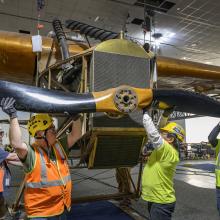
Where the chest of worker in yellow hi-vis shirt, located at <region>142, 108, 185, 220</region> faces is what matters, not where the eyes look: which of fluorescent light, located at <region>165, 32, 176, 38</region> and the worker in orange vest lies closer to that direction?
the worker in orange vest

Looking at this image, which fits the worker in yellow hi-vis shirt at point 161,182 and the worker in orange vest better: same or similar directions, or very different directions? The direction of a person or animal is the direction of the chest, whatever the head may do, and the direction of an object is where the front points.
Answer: very different directions

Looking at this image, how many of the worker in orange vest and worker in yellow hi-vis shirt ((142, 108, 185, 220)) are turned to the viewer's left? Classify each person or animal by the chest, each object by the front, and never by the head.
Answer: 1

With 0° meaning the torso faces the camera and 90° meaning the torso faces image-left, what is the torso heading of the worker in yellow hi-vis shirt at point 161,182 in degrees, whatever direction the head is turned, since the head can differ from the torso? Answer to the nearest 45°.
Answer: approximately 90°
